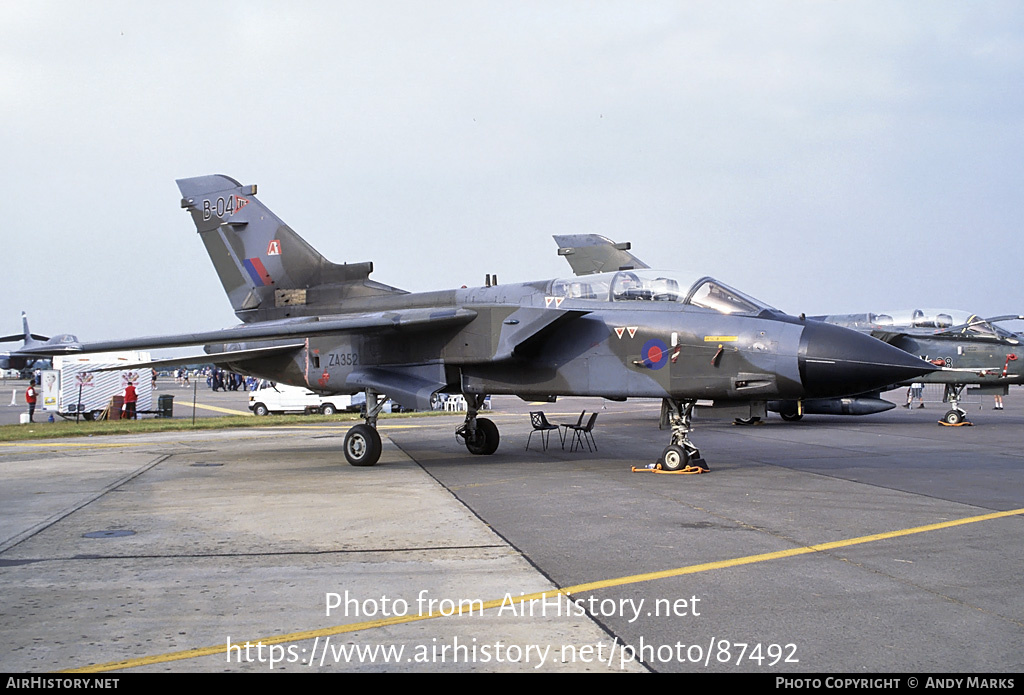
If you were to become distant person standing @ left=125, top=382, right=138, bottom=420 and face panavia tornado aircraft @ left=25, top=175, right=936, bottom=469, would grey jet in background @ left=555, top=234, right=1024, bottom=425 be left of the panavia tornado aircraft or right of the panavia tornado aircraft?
left

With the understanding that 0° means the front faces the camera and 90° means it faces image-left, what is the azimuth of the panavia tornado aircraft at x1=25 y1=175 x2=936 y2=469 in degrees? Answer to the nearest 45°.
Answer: approximately 315°

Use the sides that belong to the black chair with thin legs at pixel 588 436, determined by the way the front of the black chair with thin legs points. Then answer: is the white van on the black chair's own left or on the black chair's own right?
on the black chair's own right

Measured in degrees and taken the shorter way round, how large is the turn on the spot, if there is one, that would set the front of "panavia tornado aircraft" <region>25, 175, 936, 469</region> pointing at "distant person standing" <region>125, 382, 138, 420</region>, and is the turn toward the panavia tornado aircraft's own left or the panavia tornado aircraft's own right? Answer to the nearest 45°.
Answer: approximately 180°

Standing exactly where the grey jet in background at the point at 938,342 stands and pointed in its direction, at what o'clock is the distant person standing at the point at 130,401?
The distant person standing is roughly at 6 o'clock from the grey jet in background.

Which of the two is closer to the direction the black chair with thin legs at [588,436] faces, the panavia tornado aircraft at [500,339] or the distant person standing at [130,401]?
the distant person standing

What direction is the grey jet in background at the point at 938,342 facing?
to the viewer's right

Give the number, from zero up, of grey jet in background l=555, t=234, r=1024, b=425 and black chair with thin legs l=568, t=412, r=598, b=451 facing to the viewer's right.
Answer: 1

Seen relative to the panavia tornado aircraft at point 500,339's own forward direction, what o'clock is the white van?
The white van is roughly at 7 o'clock from the panavia tornado aircraft.

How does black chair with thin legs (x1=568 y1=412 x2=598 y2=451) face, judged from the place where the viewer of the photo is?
facing to the left of the viewer

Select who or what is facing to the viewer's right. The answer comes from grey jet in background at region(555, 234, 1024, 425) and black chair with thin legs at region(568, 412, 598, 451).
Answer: the grey jet in background
